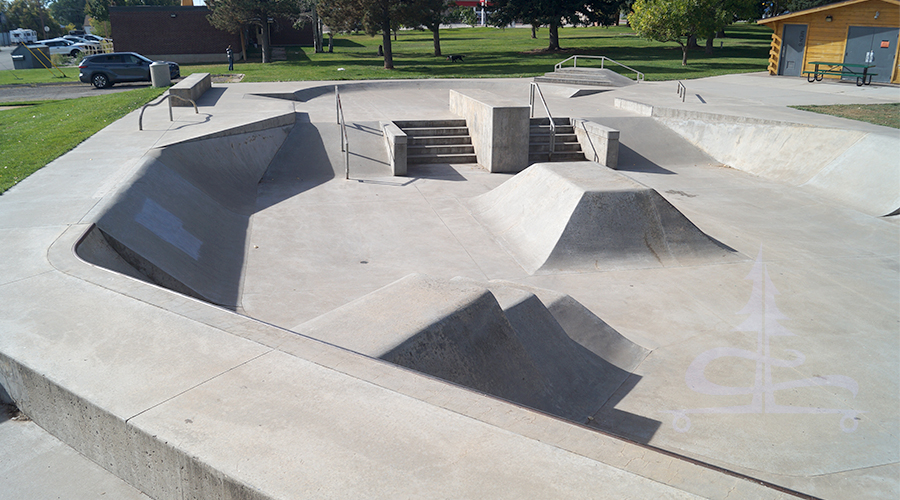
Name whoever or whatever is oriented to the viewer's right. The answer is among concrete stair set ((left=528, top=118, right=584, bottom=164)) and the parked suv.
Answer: the parked suv

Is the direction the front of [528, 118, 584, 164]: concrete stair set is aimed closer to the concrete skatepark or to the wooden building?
the concrete skatepark

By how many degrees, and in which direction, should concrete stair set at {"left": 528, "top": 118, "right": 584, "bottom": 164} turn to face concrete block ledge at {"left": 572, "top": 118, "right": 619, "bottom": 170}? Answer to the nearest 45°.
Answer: approximately 45° to its left

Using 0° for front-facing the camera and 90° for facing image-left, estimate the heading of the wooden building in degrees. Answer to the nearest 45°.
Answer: approximately 0°

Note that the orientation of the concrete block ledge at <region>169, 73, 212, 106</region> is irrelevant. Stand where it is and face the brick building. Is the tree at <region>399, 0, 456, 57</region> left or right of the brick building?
right

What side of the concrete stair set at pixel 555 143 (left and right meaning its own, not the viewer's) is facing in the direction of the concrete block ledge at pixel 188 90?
right

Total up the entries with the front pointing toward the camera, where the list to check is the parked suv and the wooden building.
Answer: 1

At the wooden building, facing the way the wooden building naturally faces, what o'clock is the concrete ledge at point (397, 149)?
The concrete ledge is roughly at 1 o'clock from the wooden building.

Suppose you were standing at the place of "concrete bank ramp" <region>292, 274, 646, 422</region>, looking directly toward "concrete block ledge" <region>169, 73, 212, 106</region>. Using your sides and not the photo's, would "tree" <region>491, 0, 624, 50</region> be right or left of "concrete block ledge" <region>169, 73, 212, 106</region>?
right

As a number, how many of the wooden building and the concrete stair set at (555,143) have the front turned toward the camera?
2

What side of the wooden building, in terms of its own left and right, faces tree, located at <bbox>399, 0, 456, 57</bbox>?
right

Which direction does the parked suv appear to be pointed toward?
to the viewer's right
